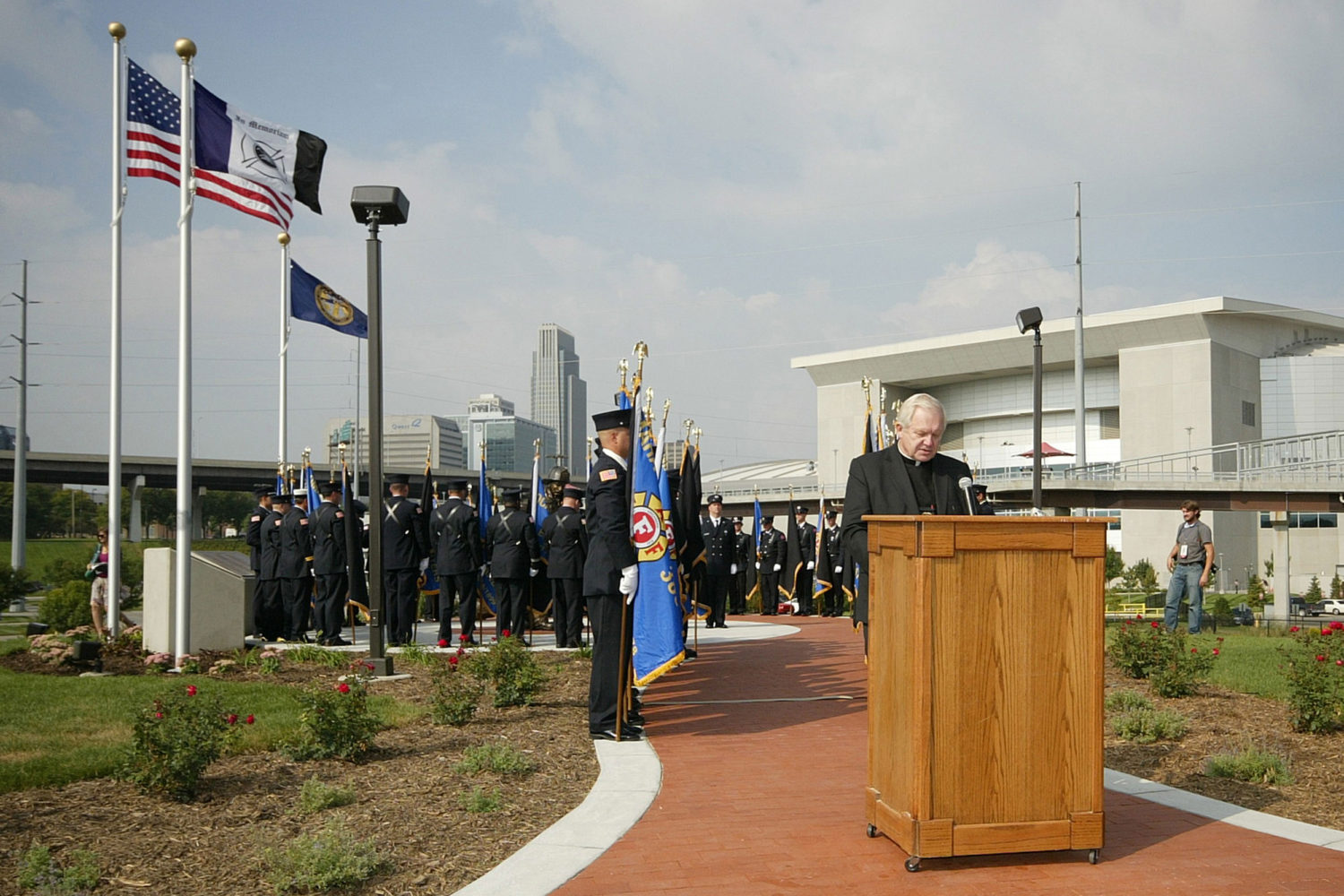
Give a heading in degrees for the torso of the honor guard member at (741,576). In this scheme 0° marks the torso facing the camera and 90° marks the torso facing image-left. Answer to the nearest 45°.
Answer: approximately 45°

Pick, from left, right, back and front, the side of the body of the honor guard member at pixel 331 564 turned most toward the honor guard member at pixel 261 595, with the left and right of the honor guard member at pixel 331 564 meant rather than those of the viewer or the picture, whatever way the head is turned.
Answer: left

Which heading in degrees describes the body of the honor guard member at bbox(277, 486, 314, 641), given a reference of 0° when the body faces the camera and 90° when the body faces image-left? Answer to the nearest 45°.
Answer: approximately 225°

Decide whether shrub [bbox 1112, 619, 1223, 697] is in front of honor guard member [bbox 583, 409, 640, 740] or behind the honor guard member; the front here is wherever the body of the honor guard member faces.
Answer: in front

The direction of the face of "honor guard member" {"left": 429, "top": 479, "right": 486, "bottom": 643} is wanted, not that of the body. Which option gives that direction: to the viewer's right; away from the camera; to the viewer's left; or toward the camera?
away from the camera

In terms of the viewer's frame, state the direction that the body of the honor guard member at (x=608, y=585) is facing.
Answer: to the viewer's right

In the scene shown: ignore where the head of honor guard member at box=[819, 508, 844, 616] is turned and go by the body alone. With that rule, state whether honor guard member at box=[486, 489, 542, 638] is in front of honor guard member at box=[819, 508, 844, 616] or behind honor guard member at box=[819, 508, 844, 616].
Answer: in front

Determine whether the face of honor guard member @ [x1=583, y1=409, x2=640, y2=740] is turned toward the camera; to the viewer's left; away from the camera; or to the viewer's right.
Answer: to the viewer's right
